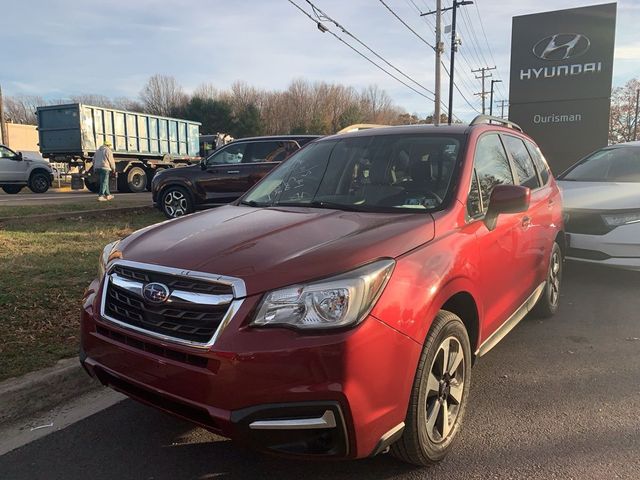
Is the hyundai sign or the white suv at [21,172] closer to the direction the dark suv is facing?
the white suv

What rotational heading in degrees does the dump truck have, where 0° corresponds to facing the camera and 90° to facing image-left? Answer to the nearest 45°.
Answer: approximately 225°

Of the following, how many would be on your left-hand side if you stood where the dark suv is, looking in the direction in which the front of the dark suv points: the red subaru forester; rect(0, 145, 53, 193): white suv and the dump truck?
1

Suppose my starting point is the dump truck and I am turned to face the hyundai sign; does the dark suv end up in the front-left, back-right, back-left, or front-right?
front-right

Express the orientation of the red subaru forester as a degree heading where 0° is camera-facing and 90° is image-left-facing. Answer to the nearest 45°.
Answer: approximately 45°

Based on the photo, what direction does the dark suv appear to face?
to the viewer's left

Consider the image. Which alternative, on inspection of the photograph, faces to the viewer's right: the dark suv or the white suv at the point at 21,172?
the white suv

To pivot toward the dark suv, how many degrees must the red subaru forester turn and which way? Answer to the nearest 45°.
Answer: approximately 135° to its right

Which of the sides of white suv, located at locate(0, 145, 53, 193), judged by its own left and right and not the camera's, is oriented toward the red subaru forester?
right

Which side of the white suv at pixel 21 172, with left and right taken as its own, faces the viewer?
right

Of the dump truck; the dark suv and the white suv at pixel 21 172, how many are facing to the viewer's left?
1

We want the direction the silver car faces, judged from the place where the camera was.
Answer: facing the viewer and to the left of the viewer
